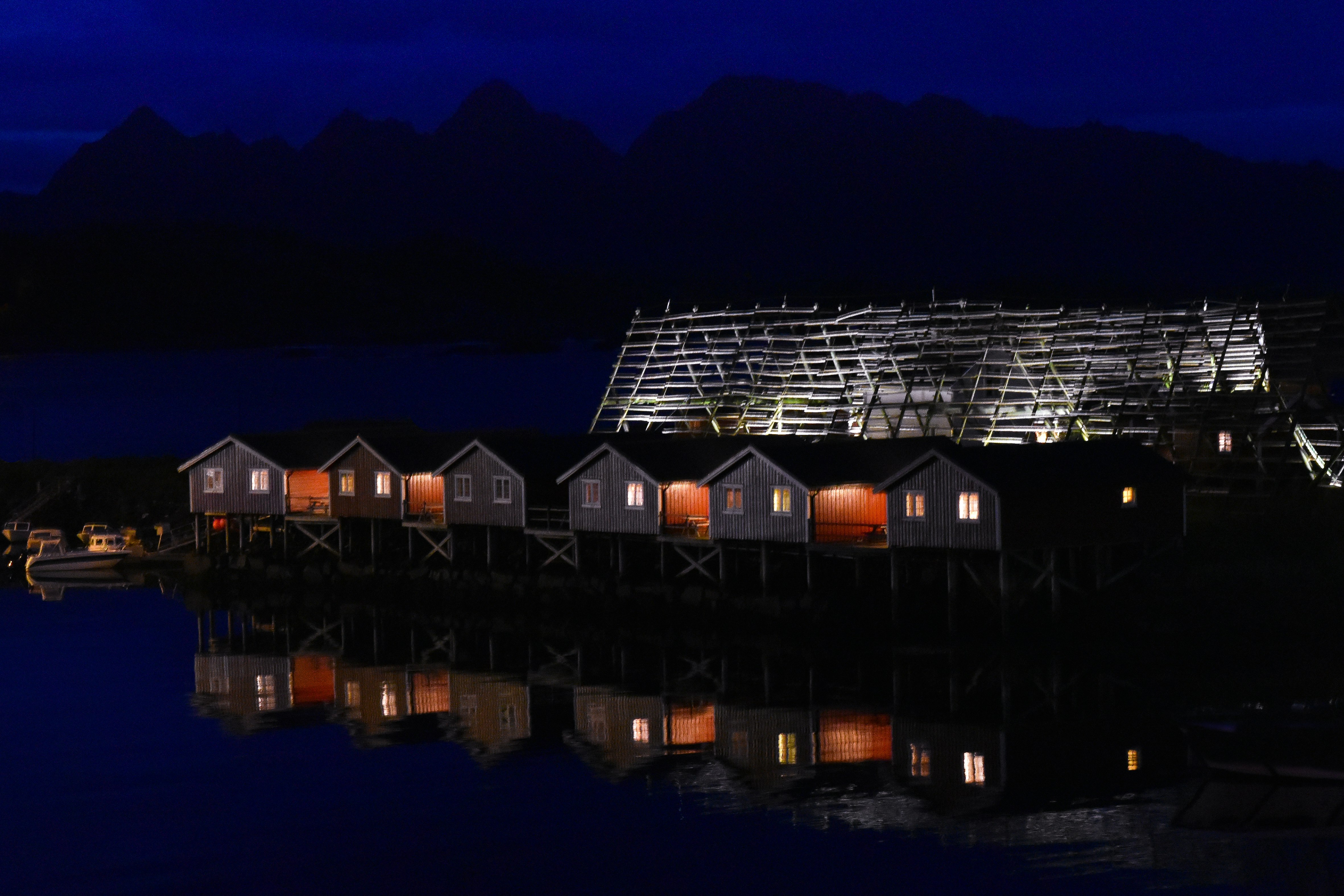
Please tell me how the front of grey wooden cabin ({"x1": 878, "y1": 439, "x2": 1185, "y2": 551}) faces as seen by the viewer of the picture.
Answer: facing the viewer and to the left of the viewer
